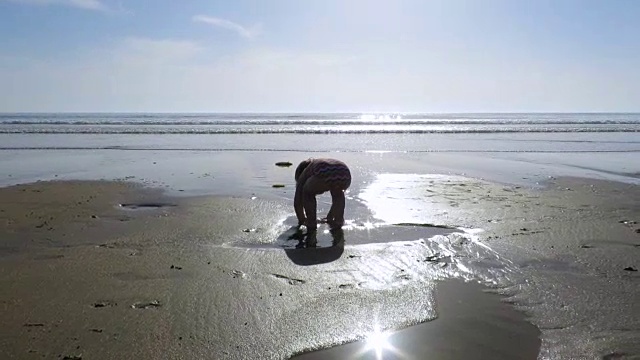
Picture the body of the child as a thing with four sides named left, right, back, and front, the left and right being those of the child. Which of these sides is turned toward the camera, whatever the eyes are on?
left
